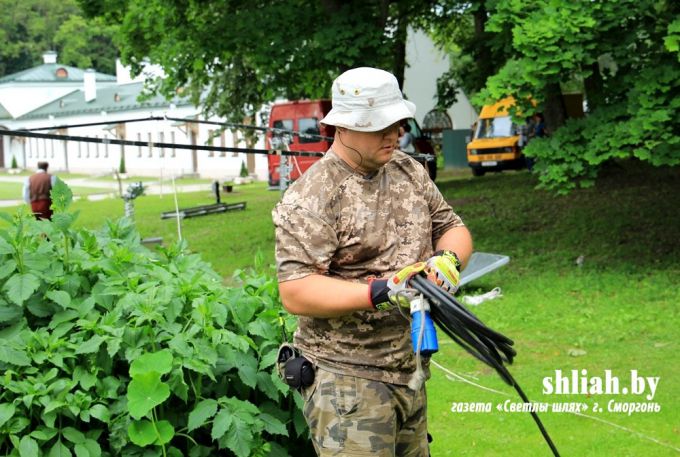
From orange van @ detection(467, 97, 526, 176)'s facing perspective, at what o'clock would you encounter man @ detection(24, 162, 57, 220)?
The man is roughly at 1 o'clock from the orange van.

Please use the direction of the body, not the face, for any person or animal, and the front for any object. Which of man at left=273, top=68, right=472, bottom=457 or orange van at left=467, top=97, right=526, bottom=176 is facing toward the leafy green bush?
the orange van

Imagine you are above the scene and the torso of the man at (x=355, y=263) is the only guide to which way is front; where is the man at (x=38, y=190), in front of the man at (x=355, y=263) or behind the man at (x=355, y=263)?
behind

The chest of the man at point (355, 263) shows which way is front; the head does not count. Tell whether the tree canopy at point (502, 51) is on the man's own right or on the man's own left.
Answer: on the man's own left

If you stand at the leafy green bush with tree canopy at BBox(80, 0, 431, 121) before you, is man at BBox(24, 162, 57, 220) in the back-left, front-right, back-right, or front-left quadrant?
front-left

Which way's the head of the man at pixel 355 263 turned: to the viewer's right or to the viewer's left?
to the viewer's right

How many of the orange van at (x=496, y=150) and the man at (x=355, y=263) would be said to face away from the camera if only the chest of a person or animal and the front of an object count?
0

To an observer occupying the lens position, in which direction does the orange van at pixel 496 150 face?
facing the viewer
